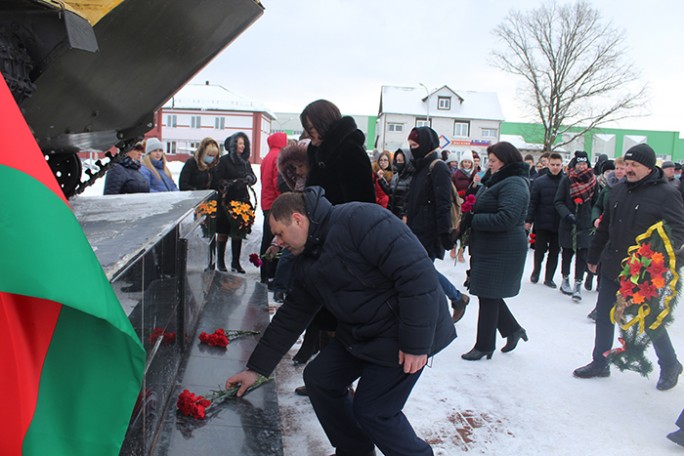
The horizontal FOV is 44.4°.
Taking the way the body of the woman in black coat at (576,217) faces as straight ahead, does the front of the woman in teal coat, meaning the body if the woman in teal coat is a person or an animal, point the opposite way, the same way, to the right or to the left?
to the right

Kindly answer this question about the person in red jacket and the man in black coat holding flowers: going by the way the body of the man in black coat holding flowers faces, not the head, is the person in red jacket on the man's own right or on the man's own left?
on the man's own right

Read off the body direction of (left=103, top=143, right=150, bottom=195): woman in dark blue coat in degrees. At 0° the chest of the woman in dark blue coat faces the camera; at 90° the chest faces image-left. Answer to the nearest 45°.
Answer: approximately 315°

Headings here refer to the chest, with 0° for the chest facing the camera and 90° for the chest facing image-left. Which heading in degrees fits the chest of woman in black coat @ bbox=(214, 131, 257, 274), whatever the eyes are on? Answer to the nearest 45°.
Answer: approximately 315°

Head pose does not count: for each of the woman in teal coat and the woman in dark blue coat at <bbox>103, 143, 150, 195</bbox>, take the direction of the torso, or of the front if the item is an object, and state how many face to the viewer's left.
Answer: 1

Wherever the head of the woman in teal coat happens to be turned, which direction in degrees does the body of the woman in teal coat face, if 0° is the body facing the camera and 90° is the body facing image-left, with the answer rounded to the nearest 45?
approximately 90°

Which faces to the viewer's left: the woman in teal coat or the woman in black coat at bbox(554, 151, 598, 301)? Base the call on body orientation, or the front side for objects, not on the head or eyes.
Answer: the woman in teal coat

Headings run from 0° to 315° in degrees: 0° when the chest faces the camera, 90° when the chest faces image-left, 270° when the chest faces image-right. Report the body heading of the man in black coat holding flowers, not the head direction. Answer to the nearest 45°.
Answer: approximately 45°

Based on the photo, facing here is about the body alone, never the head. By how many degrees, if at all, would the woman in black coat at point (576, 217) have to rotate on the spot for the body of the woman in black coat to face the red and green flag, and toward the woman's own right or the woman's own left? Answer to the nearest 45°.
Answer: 0° — they already face it
